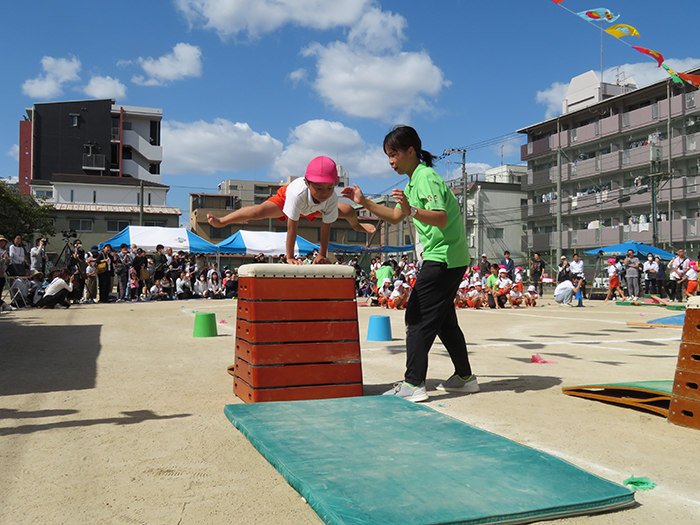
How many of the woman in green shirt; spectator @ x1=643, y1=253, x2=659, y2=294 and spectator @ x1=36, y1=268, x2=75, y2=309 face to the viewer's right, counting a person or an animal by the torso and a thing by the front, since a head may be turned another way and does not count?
1

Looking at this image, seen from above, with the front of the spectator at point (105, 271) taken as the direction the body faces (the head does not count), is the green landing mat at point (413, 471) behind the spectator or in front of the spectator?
in front

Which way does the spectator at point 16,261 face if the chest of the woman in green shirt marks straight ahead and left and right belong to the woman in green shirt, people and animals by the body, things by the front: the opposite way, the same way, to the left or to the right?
the opposite way

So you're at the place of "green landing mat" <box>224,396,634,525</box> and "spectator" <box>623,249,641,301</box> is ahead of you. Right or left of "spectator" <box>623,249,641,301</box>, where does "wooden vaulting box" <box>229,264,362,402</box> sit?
left

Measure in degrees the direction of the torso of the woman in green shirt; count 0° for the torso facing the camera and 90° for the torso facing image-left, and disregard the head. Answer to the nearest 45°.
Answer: approximately 90°

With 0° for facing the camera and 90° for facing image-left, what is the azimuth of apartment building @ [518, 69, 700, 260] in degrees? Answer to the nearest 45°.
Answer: approximately 45°

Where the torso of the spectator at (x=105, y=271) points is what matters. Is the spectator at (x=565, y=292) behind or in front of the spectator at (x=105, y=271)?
in front

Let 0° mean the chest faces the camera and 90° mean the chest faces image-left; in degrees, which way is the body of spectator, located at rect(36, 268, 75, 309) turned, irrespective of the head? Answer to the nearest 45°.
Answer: approximately 270°

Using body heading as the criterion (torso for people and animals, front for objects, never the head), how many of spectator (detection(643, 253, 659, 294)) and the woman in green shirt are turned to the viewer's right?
0

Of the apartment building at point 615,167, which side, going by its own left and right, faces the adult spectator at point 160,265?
front

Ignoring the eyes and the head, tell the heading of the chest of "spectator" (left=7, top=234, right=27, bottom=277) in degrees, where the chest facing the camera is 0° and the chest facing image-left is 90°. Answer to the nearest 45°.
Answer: approximately 315°
